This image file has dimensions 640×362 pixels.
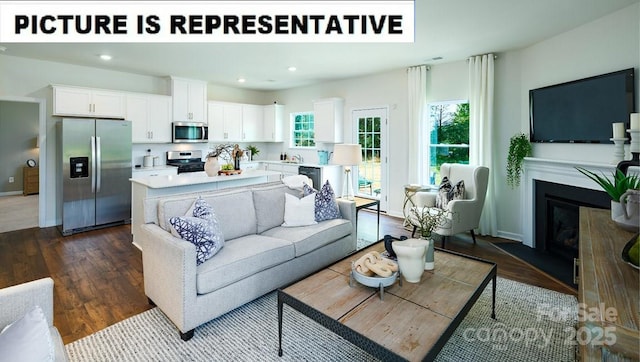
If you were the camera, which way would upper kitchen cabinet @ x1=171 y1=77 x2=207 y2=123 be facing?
facing the viewer

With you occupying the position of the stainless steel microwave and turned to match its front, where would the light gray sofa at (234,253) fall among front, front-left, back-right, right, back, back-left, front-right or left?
front

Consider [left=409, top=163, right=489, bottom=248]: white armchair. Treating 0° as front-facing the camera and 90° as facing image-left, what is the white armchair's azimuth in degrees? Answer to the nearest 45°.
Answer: approximately 45°

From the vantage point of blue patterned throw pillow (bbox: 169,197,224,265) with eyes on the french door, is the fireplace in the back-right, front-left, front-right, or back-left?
front-right

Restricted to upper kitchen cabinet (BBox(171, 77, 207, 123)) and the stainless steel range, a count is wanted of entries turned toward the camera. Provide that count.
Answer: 2

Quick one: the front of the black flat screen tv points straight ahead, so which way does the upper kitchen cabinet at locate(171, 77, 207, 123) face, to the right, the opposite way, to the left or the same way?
to the left

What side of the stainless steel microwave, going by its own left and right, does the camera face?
front

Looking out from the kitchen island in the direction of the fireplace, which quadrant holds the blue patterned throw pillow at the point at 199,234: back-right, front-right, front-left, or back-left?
front-right

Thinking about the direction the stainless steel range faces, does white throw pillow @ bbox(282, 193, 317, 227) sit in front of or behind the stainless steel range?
in front

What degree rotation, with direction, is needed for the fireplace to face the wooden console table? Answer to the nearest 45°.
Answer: approximately 45° to its left

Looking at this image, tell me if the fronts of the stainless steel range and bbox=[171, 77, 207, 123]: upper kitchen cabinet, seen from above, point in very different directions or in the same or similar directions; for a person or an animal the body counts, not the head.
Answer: same or similar directions

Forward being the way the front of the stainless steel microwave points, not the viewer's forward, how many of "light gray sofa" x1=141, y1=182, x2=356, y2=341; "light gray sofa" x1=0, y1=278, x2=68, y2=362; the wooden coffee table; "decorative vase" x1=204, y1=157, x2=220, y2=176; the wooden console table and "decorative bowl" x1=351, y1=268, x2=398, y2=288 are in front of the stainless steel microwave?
6

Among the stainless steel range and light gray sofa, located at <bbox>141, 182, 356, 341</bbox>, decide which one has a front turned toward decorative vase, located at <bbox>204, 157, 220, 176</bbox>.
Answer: the stainless steel range

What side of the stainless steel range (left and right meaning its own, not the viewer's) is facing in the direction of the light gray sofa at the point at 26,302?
front

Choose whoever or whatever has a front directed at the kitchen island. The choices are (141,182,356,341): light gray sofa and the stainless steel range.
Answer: the stainless steel range

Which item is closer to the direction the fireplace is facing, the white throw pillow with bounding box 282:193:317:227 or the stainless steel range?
the white throw pillow

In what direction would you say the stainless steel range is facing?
toward the camera
